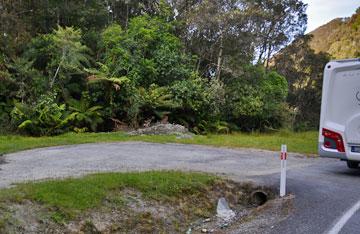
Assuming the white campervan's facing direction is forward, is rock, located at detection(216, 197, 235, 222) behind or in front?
behind

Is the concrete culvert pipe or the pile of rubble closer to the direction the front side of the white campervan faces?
the pile of rubble

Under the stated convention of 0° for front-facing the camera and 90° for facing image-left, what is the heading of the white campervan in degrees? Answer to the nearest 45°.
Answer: approximately 180°

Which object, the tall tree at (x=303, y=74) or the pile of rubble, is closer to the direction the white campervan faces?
the tall tree

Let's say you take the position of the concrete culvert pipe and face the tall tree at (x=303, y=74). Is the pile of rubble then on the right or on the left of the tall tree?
left

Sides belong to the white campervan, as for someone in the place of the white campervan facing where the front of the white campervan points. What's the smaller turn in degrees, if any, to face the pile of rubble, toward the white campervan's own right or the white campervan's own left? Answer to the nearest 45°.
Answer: approximately 45° to the white campervan's own left

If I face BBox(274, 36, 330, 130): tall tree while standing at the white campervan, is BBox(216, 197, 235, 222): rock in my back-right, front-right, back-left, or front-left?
back-left

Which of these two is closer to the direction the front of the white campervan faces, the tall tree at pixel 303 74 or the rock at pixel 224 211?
the tall tree

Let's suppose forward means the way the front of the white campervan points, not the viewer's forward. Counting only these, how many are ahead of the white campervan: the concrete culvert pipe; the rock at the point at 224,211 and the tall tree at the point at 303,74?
1

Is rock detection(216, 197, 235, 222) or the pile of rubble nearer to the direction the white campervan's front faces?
the pile of rubble

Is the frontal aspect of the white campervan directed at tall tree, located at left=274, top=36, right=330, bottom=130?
yes
